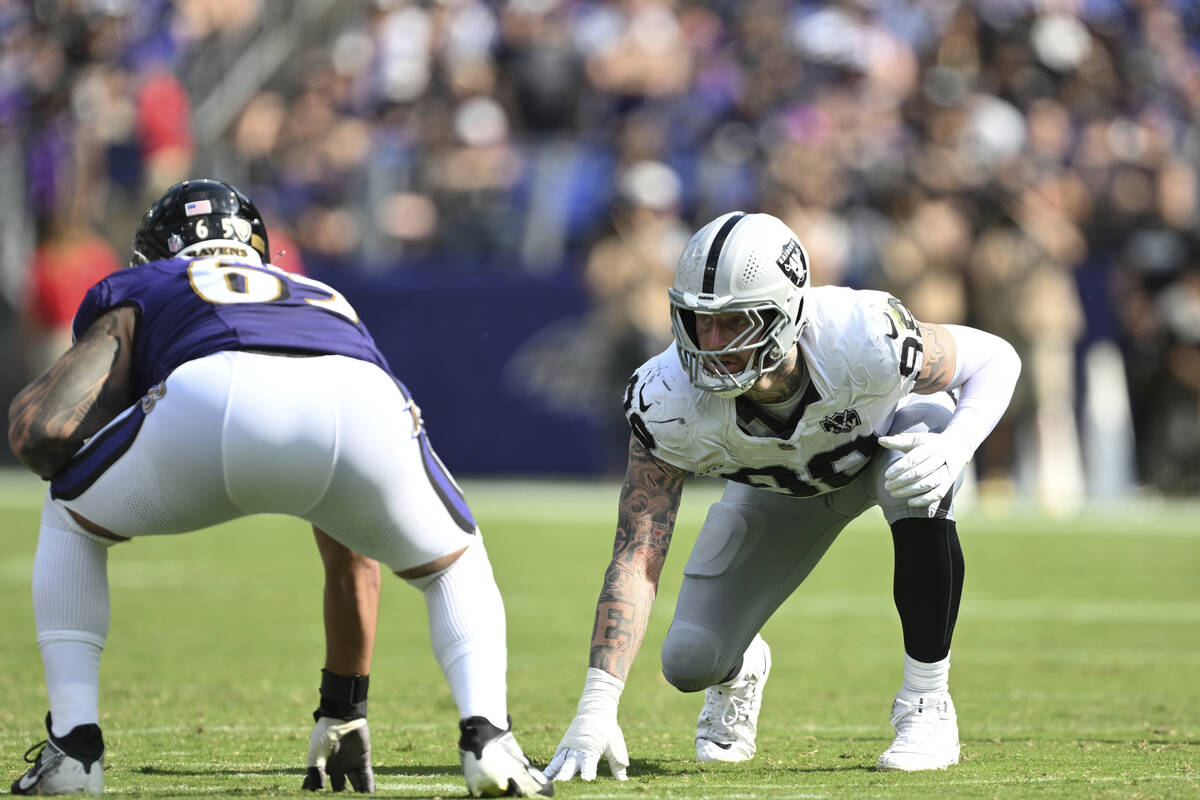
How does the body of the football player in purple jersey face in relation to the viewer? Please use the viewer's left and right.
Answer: facing away from the viewer

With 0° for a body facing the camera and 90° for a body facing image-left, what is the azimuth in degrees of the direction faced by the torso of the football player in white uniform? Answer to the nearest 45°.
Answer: approximately 45°

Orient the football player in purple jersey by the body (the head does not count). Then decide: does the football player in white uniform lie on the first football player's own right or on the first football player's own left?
on the first football player's own right

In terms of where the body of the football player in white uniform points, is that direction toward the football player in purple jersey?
yes

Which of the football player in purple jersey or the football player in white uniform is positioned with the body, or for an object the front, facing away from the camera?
the football player in purple jersey
